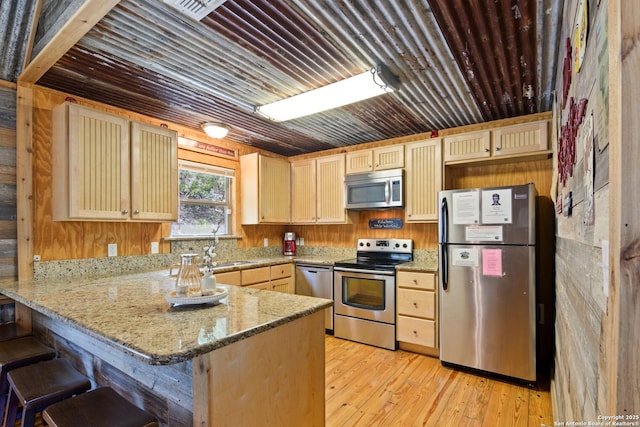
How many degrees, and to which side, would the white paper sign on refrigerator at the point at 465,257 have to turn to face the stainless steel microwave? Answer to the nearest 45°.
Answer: approximately 135° to its right

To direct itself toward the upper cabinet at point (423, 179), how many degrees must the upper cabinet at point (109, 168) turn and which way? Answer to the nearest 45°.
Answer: approximately 45° to its left

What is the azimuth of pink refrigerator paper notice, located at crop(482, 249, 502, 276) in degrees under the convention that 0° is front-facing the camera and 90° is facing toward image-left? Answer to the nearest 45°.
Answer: approximately 0°

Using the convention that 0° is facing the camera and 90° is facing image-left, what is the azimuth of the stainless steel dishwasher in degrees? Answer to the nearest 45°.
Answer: approximately 45°

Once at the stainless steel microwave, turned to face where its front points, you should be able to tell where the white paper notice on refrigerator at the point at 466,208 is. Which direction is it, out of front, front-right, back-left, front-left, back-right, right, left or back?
left

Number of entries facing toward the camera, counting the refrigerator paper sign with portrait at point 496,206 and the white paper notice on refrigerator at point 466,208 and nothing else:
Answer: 2

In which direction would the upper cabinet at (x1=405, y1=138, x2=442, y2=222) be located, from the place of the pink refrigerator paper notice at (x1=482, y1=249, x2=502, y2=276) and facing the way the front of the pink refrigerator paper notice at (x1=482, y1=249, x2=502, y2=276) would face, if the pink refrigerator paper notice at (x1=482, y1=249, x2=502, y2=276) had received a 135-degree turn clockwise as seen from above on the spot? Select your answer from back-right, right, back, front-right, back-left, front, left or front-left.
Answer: front

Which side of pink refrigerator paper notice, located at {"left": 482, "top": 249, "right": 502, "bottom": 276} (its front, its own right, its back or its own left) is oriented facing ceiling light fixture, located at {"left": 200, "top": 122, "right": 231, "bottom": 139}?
right

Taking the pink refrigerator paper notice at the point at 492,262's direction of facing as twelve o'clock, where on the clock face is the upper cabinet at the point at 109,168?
The upper cabinet is roughly at 2 o'clock from the pink refrigerator paper notice.

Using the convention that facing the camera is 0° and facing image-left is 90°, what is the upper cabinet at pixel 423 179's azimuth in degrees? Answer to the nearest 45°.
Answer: approximately 45°

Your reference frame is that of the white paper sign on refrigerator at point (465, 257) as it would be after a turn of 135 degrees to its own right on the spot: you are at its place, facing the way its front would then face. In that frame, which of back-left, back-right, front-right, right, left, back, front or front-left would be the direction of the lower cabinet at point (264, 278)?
front-left
